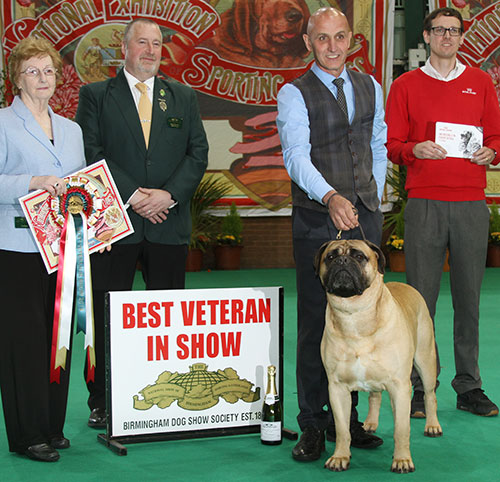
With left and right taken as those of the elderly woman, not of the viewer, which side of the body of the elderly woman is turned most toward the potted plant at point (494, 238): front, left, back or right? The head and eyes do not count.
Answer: left

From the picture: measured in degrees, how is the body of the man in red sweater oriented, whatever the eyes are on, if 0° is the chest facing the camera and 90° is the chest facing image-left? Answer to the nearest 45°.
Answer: approximately 0°

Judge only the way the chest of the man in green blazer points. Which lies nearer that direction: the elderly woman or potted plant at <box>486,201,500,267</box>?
the elderly woman

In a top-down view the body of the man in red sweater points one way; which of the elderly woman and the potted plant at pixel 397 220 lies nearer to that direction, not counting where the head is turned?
the elderly woman

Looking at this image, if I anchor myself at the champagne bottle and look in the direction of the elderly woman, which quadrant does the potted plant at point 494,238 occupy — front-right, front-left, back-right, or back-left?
back-right

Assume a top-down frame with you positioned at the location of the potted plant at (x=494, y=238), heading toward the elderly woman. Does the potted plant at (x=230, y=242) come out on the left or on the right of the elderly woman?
right

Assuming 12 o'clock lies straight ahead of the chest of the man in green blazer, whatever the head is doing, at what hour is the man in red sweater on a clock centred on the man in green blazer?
The man in red sweater is roughly at 9 o'clock from the man in green blazer.

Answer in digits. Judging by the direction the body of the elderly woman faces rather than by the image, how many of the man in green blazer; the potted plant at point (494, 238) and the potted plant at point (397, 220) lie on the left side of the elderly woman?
3

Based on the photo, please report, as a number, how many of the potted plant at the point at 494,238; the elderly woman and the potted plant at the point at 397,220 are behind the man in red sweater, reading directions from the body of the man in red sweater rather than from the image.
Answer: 2

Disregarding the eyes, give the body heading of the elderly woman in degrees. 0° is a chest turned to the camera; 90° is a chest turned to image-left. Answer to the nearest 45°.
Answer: approximately 315°

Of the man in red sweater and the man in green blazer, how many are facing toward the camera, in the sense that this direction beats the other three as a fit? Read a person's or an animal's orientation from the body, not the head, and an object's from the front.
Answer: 2

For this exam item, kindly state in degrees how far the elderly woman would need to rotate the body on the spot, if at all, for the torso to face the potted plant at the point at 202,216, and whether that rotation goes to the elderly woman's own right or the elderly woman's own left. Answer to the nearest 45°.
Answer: approximately 135° to the elderly woman's own left
